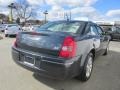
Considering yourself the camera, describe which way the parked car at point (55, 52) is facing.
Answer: facing away from the viewer and to the right of the viewer
